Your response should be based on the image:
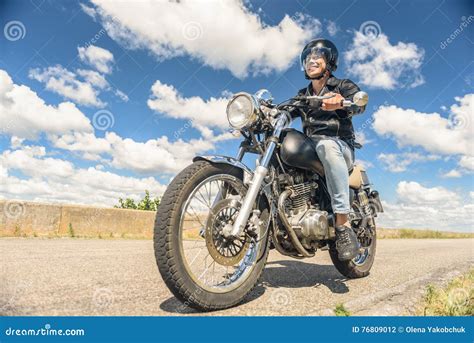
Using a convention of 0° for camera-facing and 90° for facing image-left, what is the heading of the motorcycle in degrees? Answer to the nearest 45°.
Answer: approximately 45°

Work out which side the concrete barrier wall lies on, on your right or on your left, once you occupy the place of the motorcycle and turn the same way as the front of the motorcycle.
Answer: on your right
